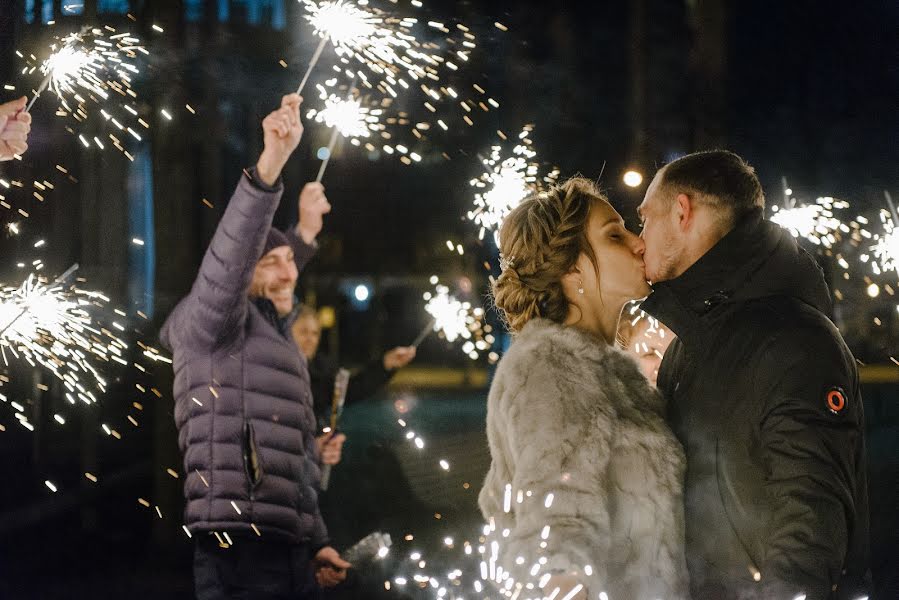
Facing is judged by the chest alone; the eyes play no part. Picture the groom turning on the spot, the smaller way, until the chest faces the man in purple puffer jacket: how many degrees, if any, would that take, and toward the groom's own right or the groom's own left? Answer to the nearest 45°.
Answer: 0° — they already face them

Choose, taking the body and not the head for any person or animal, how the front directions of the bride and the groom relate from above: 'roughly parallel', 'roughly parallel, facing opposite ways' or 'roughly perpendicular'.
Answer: roughly parallel, facing opposite ways

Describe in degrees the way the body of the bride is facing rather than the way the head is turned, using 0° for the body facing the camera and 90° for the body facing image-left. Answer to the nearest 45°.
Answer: approximately 270°

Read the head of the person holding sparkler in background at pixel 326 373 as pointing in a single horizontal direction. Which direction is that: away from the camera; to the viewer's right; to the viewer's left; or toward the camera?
toward the camera

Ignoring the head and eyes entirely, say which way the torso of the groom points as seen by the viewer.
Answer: to the viewer's left

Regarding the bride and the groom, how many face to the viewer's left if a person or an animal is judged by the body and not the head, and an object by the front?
1

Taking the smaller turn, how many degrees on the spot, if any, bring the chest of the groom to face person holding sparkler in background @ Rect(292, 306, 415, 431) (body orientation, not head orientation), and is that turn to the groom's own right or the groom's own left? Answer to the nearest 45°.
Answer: approximately 45° to the groom's own right

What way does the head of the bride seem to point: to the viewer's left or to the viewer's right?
to the viewer's right
